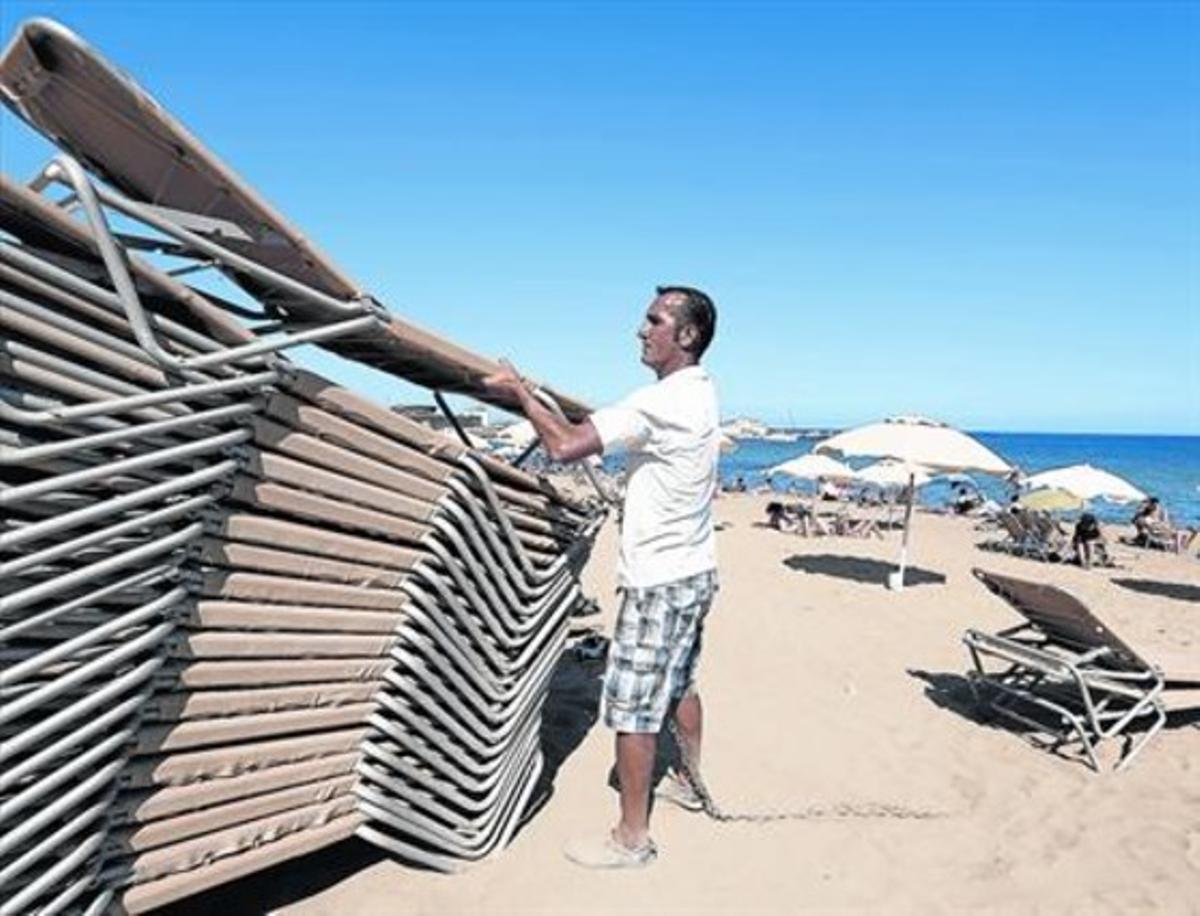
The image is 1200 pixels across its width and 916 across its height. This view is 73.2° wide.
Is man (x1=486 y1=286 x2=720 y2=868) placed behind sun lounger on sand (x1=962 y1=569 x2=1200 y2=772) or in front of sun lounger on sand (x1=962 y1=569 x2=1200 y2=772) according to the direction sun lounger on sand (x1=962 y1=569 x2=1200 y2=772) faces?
behind

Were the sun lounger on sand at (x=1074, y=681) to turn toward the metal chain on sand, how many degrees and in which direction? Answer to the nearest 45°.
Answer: approximately 180°

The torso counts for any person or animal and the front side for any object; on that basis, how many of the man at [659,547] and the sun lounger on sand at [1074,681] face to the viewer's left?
1

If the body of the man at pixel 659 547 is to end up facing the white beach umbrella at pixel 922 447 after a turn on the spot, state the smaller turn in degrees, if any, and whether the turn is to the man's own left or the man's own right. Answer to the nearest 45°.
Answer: approximately 135° to the man's own right

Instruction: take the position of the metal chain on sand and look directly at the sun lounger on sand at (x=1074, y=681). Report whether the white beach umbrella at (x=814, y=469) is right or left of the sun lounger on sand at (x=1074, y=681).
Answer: left

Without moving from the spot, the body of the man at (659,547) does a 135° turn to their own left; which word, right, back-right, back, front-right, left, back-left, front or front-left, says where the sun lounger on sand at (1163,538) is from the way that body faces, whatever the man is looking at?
left

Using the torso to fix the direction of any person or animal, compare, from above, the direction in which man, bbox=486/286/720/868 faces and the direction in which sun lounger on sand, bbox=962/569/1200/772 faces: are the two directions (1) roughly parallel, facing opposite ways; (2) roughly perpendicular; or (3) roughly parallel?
roughly parallel, facing opposite ways

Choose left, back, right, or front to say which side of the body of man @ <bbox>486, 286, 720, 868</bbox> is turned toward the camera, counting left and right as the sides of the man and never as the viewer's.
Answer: left

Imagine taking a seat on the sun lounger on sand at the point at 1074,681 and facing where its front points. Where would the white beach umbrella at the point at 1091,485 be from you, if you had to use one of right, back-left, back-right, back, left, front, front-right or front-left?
front-left

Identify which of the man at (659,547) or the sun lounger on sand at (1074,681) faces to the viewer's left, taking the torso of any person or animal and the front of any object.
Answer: the man

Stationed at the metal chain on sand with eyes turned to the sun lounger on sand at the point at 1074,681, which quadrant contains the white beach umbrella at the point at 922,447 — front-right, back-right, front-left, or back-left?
front-left

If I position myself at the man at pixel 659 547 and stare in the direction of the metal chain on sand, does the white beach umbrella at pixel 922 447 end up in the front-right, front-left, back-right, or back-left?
front-left

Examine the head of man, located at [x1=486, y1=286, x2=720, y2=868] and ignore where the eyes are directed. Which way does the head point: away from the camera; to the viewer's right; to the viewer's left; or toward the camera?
to the viewer's left
